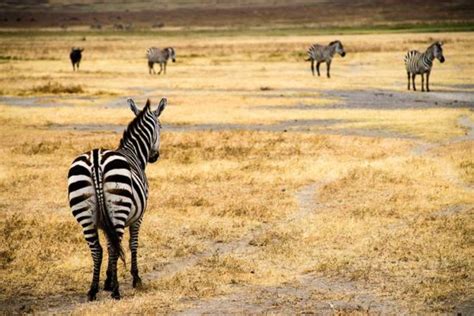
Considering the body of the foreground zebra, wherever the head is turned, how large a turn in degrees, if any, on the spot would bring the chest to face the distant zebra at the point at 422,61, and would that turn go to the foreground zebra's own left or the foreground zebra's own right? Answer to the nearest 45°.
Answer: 0° — it already faces it

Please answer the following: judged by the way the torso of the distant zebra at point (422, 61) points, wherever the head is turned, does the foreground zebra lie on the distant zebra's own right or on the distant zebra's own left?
on the distant zebra's own right

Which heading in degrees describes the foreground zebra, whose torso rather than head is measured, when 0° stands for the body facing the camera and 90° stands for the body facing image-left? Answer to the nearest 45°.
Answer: approximately 225°

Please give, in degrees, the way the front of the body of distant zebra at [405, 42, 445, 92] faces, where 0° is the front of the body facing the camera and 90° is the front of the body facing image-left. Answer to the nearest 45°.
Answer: approximately 315°
